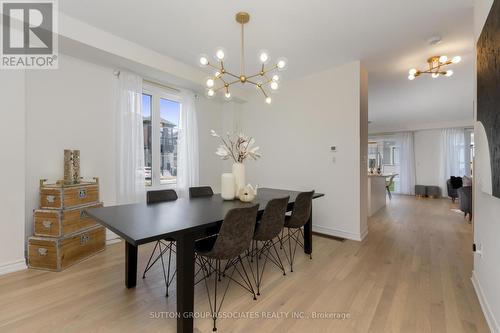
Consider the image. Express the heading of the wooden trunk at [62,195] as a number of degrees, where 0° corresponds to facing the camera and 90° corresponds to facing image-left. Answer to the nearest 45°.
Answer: approximately 315°

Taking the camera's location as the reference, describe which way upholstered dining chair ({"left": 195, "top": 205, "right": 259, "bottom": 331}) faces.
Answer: facing away from the viewer and to the left of the viewer

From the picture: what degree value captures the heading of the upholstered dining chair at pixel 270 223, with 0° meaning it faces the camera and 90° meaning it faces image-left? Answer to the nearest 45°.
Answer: approximately 135°

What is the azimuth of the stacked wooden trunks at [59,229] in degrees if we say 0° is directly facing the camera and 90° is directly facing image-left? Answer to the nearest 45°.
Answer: approximately 315°

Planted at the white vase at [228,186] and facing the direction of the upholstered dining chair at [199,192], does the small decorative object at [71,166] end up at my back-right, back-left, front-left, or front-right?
front-left

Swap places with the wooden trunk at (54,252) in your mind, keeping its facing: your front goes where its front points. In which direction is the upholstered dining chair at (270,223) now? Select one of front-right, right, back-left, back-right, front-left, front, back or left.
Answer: front

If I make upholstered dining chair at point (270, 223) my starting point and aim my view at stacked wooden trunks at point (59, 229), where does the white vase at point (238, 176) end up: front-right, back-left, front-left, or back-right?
front-right

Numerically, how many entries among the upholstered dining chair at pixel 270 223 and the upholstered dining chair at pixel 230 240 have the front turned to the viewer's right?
0

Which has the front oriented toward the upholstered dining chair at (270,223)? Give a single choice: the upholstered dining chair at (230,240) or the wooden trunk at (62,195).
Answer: the wooden trunk

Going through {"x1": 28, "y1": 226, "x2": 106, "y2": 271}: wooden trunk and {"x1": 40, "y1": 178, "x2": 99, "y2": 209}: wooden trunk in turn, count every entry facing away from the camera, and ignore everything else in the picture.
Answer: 0

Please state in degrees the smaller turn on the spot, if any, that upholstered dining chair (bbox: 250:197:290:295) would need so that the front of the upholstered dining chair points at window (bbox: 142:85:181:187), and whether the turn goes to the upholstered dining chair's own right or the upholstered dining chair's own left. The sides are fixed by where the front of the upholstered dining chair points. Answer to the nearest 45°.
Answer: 0° — it already faces it

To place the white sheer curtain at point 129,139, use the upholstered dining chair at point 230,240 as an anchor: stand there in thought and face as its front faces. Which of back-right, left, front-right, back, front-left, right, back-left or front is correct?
front

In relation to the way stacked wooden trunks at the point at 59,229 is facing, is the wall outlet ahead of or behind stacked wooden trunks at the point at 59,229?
ahead

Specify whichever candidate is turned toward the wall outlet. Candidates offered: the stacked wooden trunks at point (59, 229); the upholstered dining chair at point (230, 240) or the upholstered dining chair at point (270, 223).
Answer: the stacked wooden trunks

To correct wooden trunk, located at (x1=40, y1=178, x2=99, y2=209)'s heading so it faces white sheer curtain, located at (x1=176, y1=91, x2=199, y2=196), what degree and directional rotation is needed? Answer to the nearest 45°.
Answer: approximately 45° to its left

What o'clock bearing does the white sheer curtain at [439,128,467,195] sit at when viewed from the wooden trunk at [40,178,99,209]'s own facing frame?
The white sheer curtain is roughly at 11 o'clock from the wooden trunk.

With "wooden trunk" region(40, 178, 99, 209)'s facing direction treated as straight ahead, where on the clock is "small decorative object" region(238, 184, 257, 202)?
The small decorative object is roughly at 12 o'clock from the wooden trunk.

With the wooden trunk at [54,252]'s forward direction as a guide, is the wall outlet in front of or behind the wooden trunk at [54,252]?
in front

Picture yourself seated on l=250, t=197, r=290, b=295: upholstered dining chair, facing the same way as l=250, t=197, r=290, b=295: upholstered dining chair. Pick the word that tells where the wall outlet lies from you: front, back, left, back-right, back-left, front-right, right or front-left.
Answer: back-right

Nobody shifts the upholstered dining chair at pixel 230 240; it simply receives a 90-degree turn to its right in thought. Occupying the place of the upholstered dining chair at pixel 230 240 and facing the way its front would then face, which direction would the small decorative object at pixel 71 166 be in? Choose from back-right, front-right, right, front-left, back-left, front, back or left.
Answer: left

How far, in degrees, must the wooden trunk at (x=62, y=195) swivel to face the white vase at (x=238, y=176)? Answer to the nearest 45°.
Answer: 0° — it already faces it
